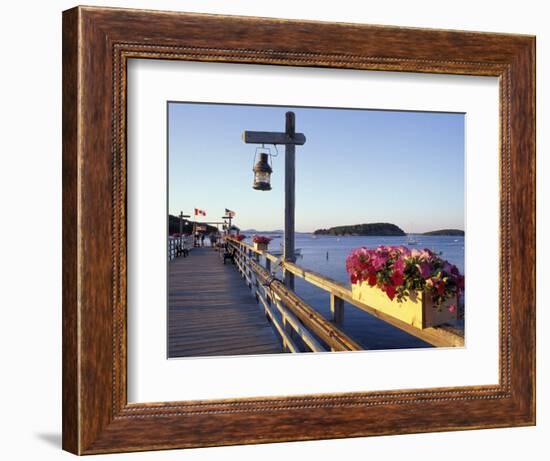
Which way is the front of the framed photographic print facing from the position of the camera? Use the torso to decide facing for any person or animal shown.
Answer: facing the viewer and to the right of the viewer
